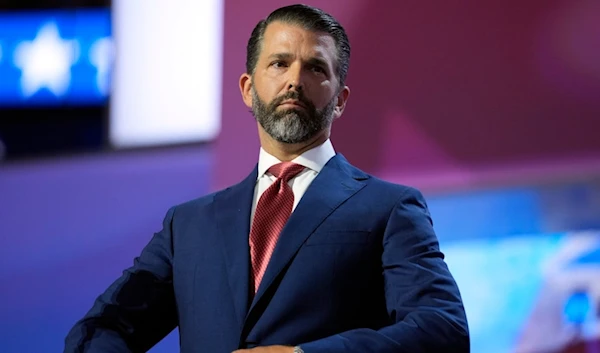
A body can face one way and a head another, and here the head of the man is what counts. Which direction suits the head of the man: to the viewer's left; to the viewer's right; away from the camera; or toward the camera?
toward the camera

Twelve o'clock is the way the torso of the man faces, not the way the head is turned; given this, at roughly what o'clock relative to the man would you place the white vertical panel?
The white vertical panel is roughly at 4 o'clock from the man.

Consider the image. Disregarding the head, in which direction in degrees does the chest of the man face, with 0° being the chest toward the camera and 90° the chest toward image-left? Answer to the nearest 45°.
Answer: approximately 45°
